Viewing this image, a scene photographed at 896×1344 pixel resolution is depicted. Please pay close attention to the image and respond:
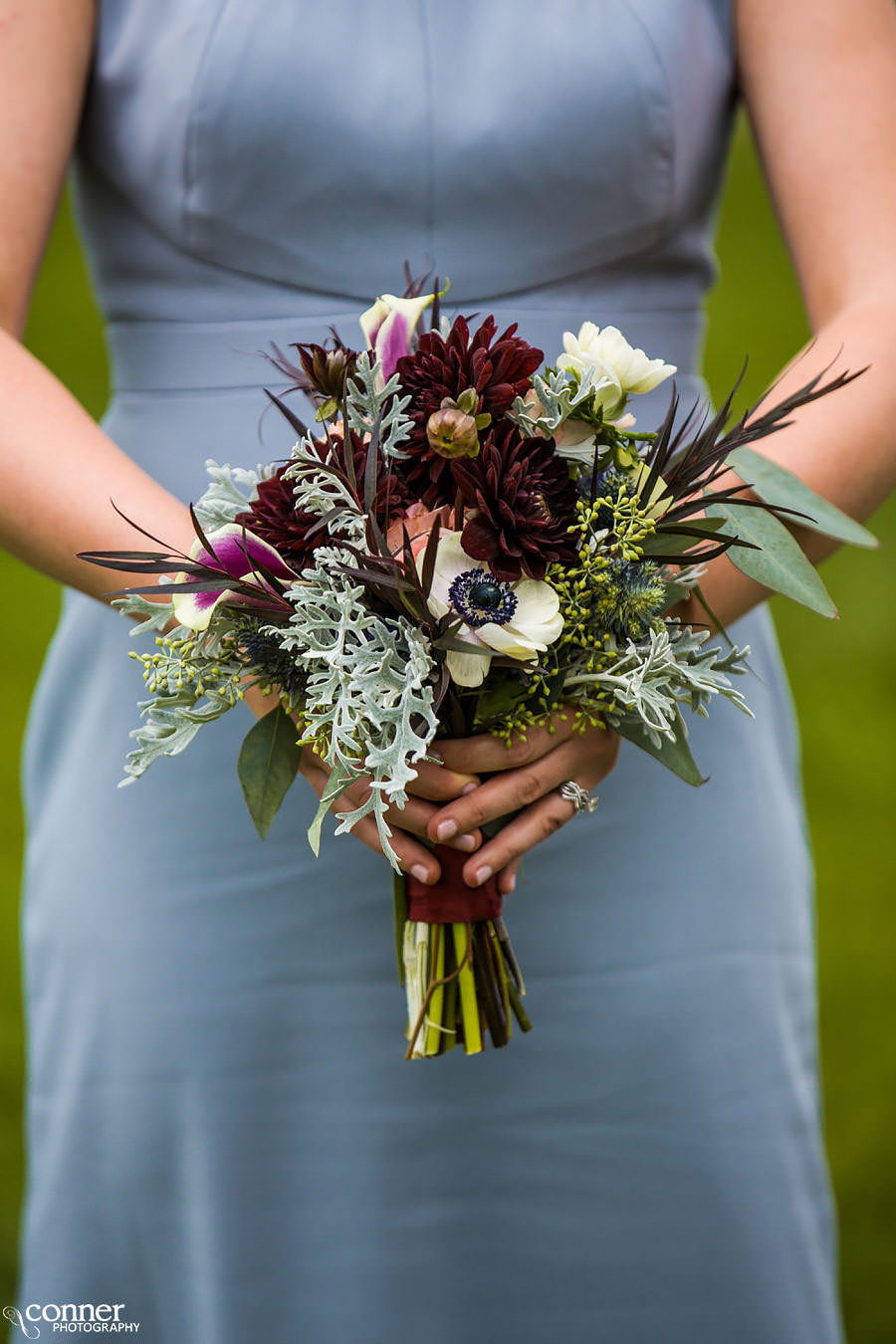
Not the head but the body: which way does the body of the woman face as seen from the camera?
toward the camera
